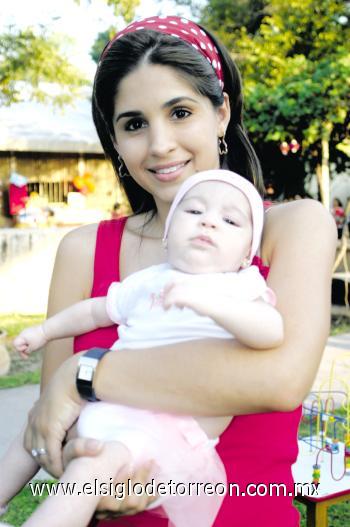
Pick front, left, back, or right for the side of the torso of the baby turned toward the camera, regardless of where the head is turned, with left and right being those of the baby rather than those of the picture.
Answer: front

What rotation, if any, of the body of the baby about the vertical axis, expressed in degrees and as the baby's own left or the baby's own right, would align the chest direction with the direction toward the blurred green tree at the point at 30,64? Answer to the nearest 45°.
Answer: approximately 180°

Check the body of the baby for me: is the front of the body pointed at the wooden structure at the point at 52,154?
no

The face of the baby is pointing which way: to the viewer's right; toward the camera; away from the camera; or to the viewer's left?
toward the camera

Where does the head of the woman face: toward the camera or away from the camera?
toward the camera

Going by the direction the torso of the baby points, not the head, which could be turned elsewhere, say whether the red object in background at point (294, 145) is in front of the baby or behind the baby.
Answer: behind

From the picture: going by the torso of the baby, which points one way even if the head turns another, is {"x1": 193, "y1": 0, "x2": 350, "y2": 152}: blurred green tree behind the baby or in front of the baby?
behind
